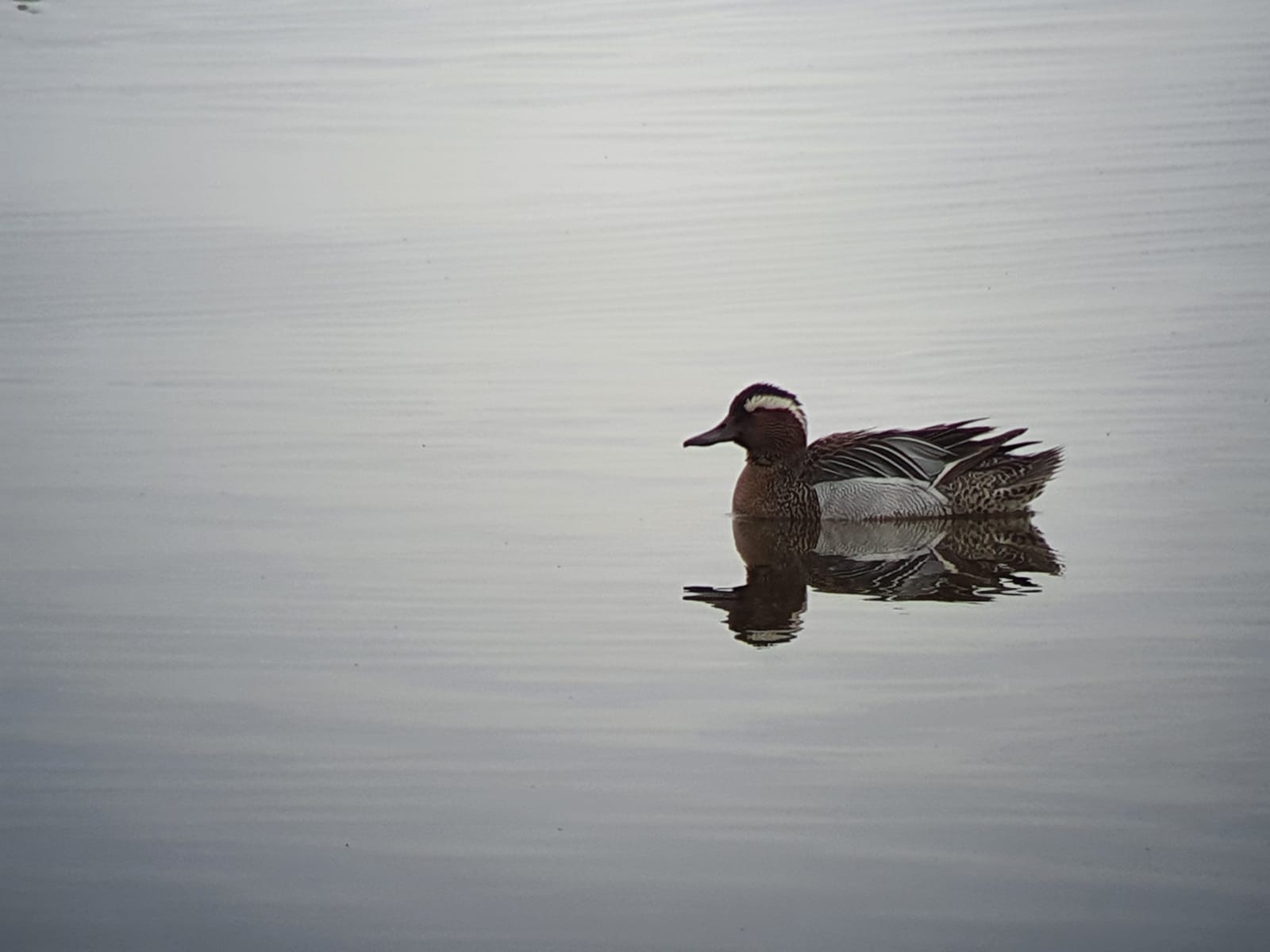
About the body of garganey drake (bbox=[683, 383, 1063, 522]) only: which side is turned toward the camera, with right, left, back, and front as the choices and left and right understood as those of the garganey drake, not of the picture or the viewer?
left
